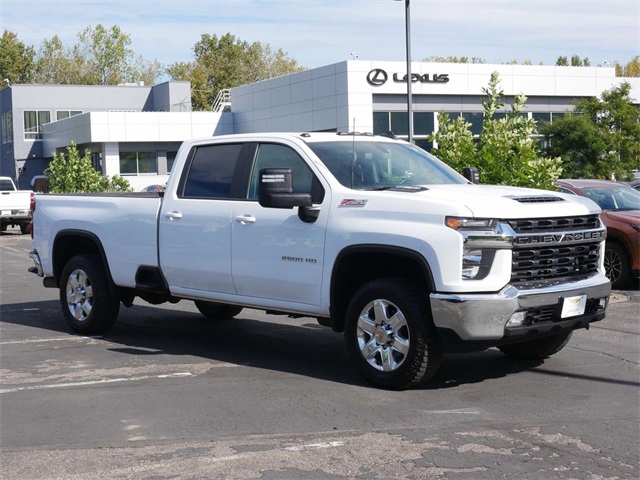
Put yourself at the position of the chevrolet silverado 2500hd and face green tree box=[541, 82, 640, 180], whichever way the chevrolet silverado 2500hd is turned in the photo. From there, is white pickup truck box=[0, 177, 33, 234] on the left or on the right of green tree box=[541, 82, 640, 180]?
left

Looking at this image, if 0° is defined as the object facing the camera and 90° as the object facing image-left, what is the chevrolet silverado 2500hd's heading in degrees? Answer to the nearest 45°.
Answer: approximately 315°

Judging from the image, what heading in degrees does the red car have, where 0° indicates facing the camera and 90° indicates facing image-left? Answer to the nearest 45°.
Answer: approximately 315°

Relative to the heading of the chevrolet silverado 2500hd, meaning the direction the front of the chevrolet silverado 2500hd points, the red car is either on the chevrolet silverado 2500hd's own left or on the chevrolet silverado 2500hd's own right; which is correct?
on the chevrolet silverado 2500hd's own left

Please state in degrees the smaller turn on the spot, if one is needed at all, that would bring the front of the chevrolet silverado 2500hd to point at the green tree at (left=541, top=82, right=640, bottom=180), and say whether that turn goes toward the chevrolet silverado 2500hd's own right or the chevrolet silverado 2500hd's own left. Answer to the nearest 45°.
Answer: approximately 135° to the chevrolet silverado 2500hd's own left

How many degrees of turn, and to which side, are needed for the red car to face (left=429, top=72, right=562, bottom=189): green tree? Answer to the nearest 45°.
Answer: approximately 135° to its right

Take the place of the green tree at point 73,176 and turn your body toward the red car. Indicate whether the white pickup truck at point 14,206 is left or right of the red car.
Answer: right

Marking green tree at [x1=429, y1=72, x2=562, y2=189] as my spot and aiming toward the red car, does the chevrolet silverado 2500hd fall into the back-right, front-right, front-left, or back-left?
front-right

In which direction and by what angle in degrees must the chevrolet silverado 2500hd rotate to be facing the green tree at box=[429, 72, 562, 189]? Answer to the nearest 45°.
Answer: approximately 135° to its left

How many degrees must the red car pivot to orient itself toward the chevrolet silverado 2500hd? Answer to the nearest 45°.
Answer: approximately 45° to its right
